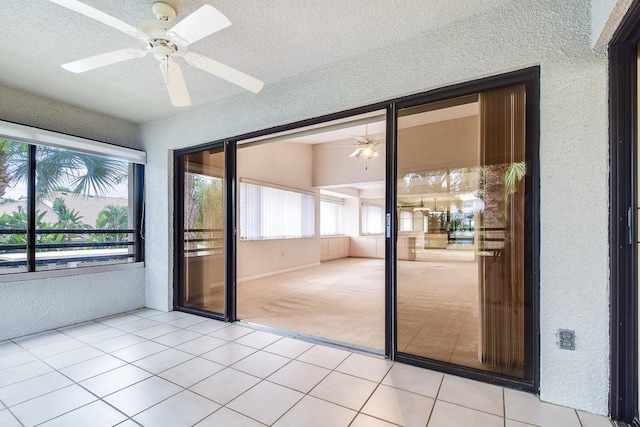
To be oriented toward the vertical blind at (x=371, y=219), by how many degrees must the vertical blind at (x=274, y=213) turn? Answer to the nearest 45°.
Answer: approximately 90° to its left

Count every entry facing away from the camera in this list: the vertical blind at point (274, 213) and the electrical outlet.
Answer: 0

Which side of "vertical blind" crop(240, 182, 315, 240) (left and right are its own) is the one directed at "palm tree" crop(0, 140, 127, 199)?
right

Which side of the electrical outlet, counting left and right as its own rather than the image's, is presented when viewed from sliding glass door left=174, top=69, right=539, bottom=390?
right

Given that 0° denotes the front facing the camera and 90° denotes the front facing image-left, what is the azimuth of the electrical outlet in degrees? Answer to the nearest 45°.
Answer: approximately 0°

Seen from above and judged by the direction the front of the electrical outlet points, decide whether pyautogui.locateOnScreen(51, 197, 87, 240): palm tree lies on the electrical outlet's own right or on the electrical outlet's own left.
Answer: on the electrical outlet's own right

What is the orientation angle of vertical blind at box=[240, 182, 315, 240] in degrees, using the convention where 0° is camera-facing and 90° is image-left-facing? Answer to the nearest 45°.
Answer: approximately 315°

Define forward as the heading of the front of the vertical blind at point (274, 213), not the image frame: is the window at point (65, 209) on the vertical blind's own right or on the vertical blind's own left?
on the vertical blind's own right

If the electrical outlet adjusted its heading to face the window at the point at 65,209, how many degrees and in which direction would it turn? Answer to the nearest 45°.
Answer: approximately 90° to its right

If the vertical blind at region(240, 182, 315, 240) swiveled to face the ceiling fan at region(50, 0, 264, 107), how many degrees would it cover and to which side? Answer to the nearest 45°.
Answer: approximately 45° to its right
